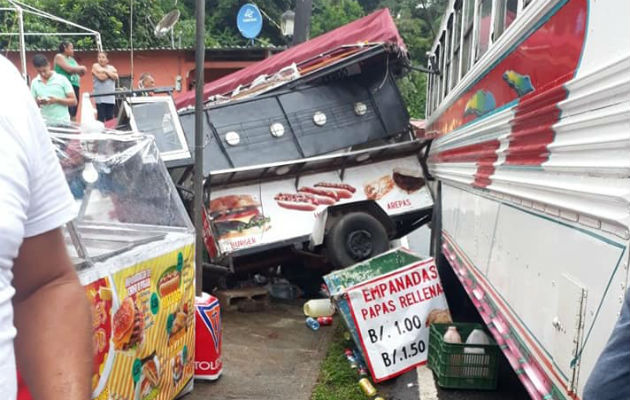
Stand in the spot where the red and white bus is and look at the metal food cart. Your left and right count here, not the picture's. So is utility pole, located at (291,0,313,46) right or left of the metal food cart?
right

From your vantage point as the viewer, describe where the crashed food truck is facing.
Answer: facing to the left of the viewer

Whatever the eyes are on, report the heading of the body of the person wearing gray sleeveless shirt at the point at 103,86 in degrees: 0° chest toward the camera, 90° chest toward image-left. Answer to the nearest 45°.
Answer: approximately 0°

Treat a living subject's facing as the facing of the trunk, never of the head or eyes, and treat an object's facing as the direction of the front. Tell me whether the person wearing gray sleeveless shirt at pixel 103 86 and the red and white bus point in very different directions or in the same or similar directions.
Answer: very different directions

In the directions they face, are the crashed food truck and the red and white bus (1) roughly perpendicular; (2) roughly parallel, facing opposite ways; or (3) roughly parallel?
roughly perpendicular

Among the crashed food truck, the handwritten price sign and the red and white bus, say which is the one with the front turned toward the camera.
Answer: the handwritten price sign

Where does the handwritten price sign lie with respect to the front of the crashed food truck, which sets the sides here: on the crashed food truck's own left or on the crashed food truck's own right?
on the crashed food truck's own left

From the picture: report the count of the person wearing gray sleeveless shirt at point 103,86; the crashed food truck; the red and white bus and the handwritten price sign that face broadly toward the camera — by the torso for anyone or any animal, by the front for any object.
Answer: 2

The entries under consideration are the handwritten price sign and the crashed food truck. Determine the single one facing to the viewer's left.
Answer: the crashed food truck

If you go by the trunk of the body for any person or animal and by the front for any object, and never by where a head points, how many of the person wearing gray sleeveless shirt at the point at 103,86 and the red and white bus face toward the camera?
1

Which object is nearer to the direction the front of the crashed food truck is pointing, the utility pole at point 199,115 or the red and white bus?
the utility pole

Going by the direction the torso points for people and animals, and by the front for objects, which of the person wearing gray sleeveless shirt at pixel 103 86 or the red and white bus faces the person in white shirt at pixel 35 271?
the person wearing gray sleeveless shirt
